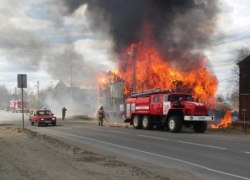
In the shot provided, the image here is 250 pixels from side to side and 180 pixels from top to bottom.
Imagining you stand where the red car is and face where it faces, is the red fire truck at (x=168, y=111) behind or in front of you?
in front

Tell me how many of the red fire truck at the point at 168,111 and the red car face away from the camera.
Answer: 0

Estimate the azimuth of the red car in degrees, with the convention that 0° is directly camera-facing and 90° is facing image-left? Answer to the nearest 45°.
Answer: approximately 315°
